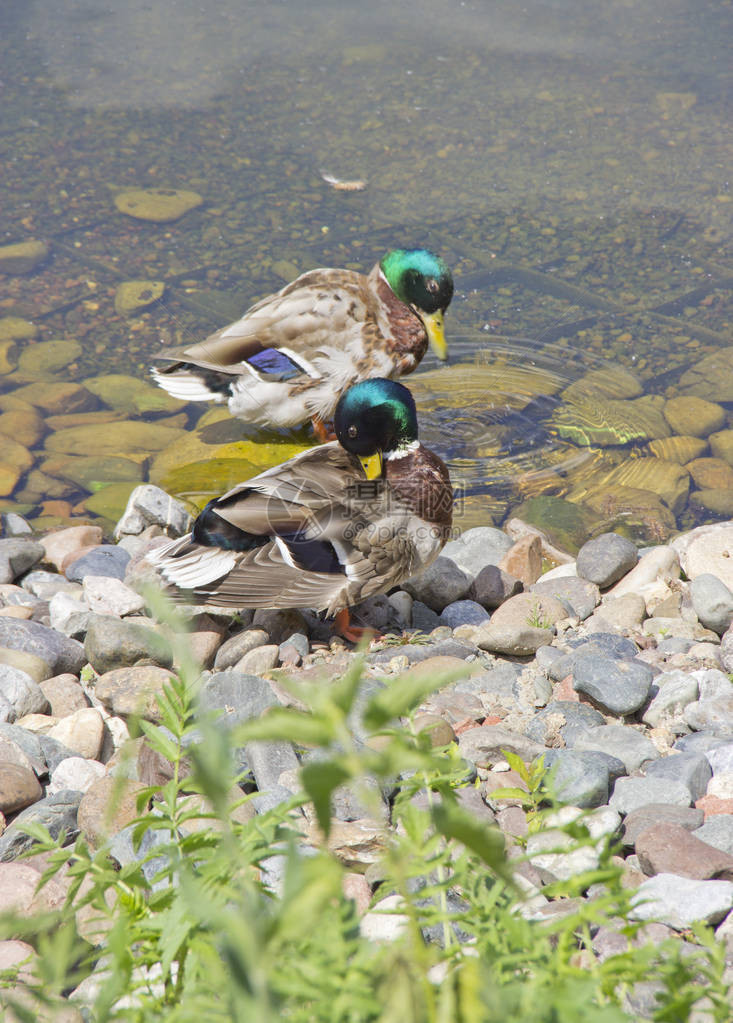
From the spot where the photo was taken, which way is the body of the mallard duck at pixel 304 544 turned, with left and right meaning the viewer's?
facing to the right of the viewer

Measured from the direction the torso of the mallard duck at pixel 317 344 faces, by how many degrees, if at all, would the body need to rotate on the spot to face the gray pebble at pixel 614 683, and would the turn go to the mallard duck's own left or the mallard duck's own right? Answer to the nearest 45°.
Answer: approximately 90° to the mallard duck's own right

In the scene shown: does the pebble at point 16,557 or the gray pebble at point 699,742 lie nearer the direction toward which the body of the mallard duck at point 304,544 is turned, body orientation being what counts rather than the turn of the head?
the gray pebble

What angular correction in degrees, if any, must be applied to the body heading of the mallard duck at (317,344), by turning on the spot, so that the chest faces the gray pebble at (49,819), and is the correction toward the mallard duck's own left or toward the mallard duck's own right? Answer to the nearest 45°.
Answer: approximately 90° to the mallard duck's own right

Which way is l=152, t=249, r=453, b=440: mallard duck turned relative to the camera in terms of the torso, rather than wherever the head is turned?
to the viewer's right

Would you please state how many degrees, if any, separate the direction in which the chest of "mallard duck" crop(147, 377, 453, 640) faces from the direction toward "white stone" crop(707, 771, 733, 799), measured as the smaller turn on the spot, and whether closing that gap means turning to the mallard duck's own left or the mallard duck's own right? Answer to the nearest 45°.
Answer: approximately 45° to the mallard duck's own right

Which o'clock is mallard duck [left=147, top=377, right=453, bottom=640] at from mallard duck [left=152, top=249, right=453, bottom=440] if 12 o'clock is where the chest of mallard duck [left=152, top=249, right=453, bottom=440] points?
mallard duck [left=147, top=377, right=453, bottom=640] is roughly at 3 o'clock from mallard duck [left=152, top=249, right=453, bottom=440].

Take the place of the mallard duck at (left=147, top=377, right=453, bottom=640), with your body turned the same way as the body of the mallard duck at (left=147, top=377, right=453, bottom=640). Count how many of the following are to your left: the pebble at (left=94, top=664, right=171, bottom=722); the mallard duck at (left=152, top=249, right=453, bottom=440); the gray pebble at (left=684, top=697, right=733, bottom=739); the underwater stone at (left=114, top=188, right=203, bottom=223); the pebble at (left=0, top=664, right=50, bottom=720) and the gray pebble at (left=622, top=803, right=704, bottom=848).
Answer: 2

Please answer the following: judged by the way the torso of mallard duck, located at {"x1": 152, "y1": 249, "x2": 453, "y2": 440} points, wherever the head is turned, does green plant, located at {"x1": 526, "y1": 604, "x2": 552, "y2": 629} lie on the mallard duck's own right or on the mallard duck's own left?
on the mallard duck's own right

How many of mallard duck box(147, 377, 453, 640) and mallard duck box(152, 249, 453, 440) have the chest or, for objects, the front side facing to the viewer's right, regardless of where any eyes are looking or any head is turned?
2

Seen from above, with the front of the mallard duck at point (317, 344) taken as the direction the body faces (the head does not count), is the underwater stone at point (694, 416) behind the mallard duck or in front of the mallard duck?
in front

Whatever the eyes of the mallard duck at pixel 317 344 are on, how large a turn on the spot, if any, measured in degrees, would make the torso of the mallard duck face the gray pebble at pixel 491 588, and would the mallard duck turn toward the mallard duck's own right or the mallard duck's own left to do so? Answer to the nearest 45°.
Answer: approximately 90° to the mallard duck's own right
